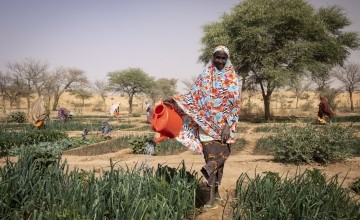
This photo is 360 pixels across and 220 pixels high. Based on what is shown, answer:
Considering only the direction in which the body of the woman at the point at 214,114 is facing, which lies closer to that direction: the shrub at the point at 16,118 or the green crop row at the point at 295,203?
the green crop row

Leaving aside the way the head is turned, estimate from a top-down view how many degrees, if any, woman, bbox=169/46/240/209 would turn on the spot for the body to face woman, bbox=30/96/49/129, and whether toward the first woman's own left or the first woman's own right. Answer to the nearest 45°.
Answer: approximately 135° to the first woman's own right

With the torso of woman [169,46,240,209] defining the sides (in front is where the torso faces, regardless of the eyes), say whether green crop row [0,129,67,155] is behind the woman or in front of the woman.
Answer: behind

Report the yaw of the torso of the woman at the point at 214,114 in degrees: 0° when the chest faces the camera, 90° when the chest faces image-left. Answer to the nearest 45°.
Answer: approximately 0°

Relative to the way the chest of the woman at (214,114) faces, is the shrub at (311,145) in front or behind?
behind

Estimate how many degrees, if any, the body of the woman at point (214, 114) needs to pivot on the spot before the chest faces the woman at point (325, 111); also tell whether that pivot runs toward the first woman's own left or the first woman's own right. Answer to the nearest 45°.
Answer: approximately 135° to the first woman's own left

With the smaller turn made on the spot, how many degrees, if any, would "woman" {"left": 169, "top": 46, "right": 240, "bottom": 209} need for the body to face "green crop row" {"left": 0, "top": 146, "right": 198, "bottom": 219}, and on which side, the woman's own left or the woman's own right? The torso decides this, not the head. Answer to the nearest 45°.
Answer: approximately 45° to the woman's own right

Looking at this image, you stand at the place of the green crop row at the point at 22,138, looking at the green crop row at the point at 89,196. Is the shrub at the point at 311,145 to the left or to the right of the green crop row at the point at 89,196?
left

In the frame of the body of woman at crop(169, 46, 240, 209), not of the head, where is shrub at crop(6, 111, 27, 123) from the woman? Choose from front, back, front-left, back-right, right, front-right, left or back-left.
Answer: back-right

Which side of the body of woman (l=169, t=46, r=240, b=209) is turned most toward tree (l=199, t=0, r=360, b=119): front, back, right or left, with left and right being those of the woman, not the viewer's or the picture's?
back
